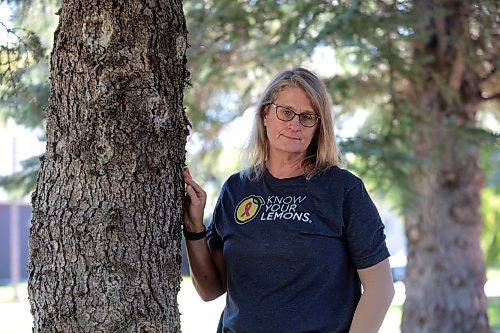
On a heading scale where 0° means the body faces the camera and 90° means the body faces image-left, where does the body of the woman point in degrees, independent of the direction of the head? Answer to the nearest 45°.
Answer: approximately 0°

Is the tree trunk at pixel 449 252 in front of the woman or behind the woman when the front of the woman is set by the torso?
behind

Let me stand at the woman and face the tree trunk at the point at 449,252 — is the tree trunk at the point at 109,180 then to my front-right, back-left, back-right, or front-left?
back-left

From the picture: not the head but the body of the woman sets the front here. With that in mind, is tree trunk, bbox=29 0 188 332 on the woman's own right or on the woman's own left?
on the woman's own right

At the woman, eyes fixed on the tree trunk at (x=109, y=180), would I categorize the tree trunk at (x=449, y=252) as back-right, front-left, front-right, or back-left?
back-right
